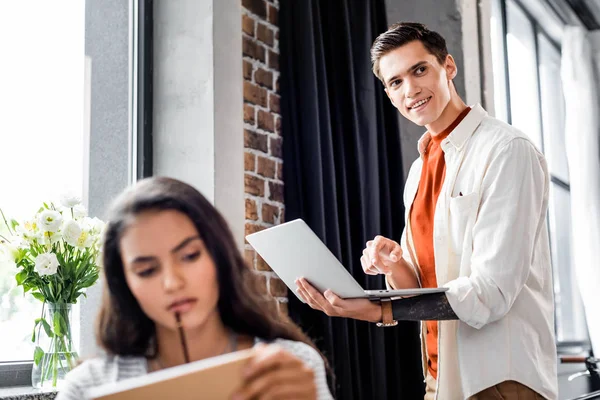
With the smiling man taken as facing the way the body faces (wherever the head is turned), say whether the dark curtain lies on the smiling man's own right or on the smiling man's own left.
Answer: on the smiling man's own right

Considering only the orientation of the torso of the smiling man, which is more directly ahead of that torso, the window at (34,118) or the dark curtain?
the window

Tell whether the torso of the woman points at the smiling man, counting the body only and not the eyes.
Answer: no

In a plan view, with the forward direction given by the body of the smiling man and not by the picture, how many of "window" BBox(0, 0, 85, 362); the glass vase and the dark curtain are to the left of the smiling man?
0

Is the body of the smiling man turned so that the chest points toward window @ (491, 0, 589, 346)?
no

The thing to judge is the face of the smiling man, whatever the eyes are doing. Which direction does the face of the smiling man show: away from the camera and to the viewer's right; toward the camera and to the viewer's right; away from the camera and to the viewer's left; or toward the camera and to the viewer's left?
toward the camera and to the viewer's left

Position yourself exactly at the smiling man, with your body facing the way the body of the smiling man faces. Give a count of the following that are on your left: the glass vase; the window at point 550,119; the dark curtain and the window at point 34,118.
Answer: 0

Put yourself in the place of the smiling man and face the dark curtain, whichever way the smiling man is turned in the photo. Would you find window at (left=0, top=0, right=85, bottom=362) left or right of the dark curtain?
left

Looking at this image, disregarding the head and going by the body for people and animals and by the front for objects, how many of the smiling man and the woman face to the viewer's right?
0

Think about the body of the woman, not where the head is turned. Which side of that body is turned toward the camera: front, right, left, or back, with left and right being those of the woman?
front

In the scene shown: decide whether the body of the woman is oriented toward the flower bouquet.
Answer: no

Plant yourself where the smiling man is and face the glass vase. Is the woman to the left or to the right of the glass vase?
left

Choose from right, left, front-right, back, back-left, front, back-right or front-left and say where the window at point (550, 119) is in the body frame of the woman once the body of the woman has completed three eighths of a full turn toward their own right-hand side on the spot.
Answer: right

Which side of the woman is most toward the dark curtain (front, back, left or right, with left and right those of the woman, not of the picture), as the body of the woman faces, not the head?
back

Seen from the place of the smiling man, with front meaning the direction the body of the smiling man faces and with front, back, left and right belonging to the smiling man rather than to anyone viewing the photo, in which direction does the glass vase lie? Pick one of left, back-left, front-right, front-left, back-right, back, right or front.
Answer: front-right

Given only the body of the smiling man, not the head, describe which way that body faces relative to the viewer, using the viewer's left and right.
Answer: facing the viewer and to the left of the viewer
